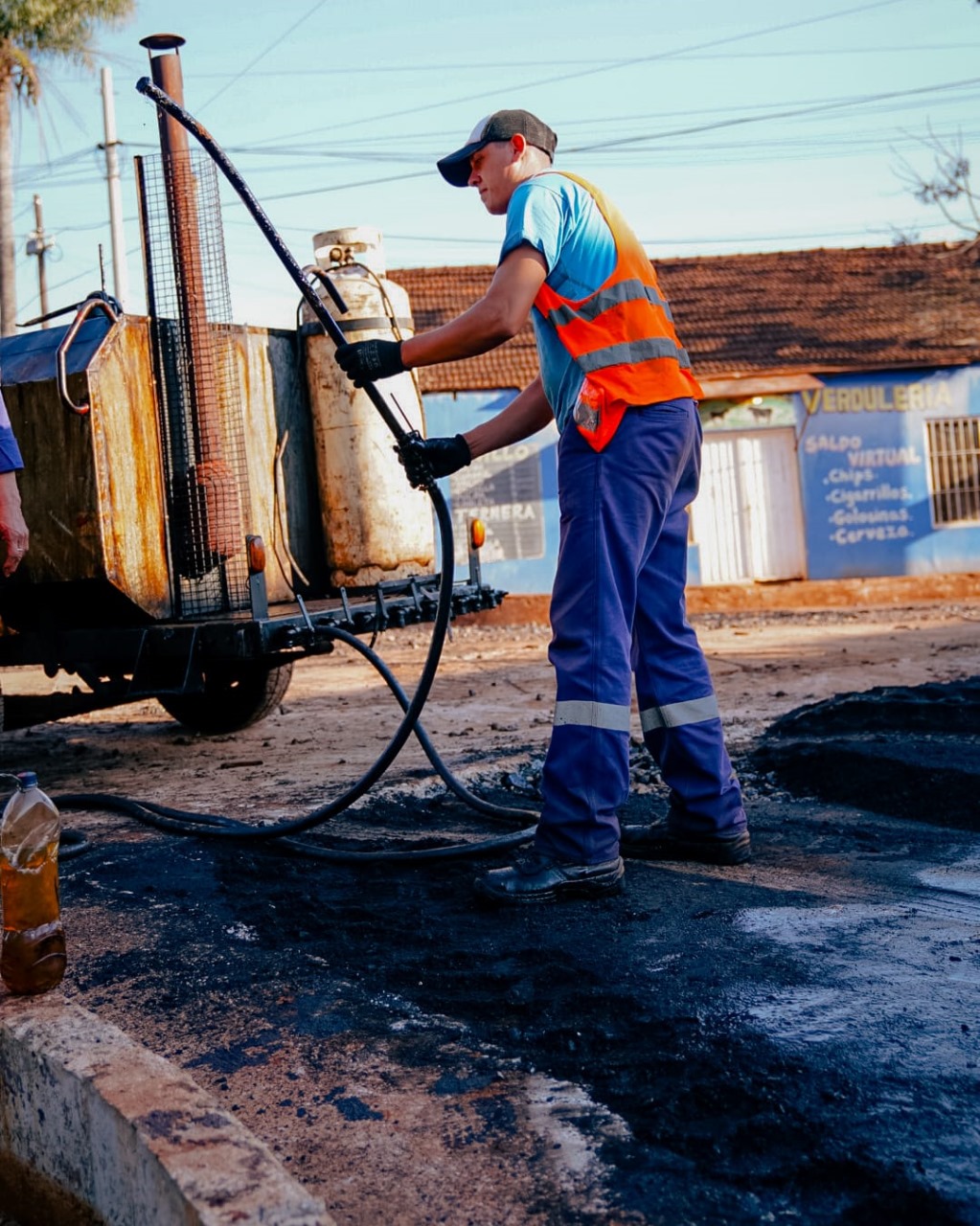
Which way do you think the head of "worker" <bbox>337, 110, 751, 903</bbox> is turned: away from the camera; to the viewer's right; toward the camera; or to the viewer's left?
to the viewer's left

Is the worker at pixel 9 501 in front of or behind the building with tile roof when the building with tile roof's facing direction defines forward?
in front

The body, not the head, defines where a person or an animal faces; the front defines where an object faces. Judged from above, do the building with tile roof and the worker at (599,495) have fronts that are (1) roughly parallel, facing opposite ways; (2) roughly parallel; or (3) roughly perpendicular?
roughly perpendicular

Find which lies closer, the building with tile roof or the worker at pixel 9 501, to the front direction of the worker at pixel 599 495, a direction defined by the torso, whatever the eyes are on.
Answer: the worker

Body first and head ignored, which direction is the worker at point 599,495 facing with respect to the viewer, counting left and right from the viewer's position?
facing to the left of the viewer

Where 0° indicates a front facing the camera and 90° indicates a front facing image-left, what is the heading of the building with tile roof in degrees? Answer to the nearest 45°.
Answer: approximately 0°

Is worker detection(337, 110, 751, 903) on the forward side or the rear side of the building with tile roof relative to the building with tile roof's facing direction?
on the forward side

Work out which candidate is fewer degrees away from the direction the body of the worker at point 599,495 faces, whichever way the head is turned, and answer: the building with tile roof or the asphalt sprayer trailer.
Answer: the asphalt sprayer trailer

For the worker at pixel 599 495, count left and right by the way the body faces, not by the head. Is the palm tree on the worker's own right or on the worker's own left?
on the worker's own right

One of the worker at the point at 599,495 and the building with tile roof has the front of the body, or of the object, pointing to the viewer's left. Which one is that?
the worker

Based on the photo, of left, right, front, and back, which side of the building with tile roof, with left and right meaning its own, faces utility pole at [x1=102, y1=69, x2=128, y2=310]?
right

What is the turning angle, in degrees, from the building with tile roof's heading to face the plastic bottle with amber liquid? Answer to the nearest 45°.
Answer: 0° — it already faces it

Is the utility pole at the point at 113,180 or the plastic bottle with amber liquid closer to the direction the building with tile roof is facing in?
the plastic bottle with amber liquid

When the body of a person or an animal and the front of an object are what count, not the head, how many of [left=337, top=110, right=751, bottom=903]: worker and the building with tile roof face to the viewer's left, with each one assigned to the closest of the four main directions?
1

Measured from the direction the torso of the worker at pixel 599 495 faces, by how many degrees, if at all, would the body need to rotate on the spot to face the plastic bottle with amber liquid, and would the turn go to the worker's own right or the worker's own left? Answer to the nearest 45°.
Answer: approximately 45° to the worker's own left

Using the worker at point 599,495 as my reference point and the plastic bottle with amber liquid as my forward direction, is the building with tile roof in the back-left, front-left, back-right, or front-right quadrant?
back-right
